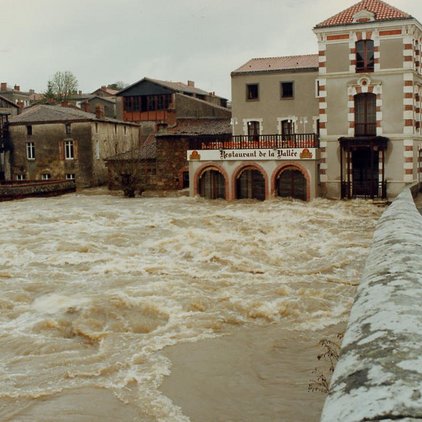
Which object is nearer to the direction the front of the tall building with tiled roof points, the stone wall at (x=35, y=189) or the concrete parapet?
the concrete parapet

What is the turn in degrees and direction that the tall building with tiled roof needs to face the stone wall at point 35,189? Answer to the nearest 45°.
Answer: approximately 90° to its right

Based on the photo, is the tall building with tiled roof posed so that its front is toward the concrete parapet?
yes

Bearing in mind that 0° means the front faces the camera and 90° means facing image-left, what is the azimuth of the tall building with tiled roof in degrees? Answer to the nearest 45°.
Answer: approximately 0°

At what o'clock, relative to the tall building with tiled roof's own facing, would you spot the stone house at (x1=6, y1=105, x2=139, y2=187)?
The stone house is roughly at 4 o'clock from the tall building with tiled roof.
